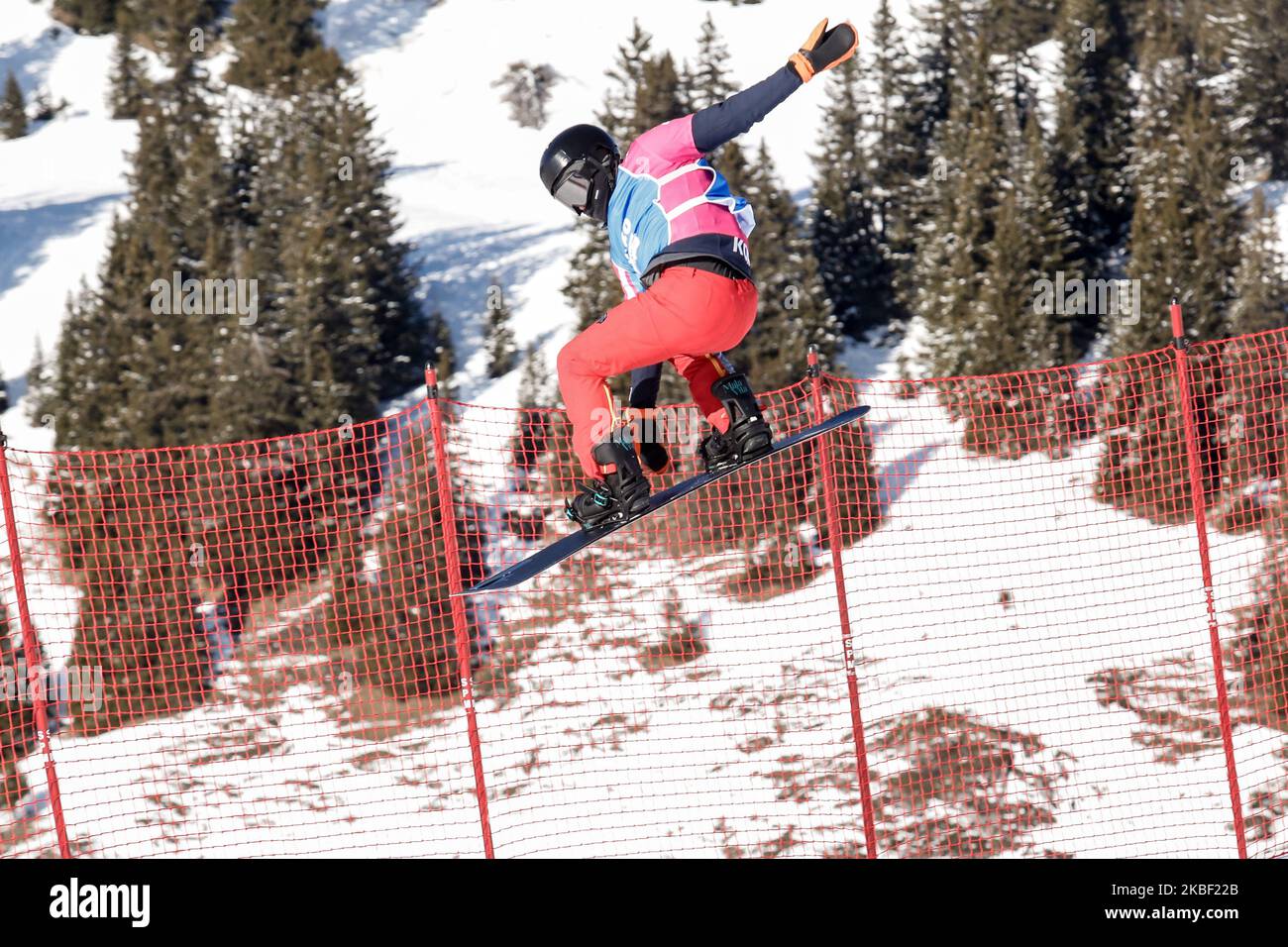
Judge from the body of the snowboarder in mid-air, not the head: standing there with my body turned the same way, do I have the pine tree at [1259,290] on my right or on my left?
on my right

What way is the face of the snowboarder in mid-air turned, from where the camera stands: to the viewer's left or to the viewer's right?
to the viewer's left

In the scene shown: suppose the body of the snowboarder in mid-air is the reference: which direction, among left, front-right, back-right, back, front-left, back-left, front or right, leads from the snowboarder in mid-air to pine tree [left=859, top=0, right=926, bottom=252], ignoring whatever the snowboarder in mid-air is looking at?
right

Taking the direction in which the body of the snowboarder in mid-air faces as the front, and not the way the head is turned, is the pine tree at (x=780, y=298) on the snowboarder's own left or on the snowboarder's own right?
on the snowboarder's own right

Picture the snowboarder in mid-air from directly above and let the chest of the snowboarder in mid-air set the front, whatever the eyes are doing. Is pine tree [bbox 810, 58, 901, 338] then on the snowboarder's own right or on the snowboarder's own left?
on the snowboarder's own right

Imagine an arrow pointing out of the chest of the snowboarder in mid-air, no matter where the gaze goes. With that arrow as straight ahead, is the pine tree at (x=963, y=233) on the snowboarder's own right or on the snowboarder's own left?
on the snowboarder's own right
